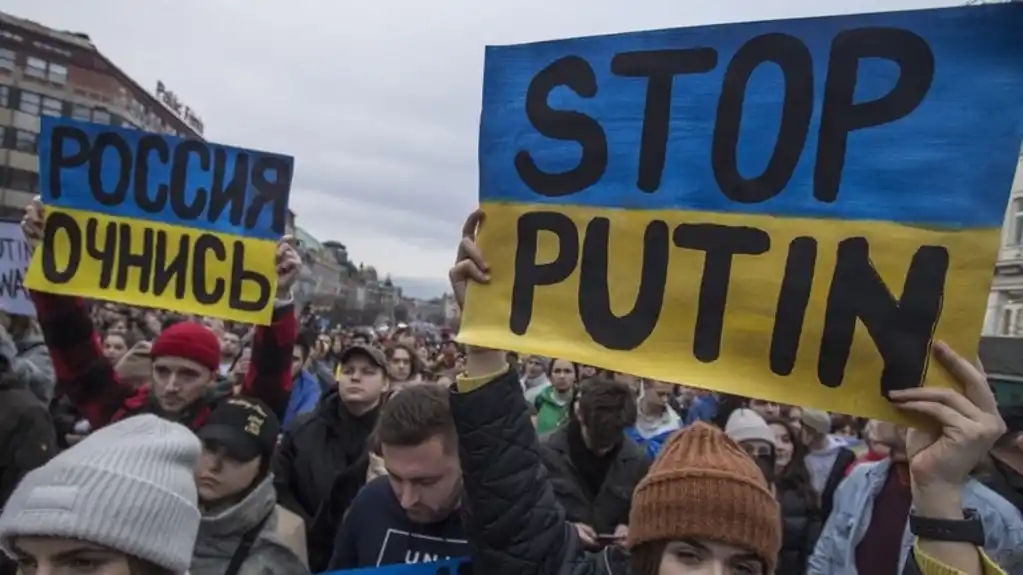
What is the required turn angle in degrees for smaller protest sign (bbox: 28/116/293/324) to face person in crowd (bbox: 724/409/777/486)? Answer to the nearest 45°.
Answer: approximately 90° to its left

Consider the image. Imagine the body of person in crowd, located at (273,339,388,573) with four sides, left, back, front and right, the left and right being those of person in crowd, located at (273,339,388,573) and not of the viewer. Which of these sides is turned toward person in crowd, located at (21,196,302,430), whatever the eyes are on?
right

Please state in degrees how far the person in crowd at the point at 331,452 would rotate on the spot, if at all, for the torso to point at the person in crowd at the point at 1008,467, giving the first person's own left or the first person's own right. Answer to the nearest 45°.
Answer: approximately 45° to the first person's own left

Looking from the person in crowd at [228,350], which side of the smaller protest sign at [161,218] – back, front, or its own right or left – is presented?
back

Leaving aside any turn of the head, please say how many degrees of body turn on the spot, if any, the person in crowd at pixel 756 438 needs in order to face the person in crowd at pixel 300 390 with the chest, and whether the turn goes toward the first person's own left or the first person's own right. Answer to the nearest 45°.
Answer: approximately 135° to the first person's own right

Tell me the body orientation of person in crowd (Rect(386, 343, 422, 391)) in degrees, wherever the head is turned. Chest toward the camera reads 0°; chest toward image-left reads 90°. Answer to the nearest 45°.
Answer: approximately 0°
